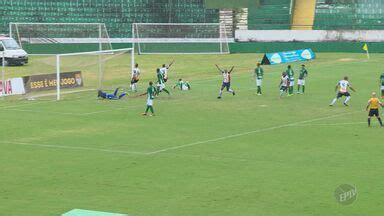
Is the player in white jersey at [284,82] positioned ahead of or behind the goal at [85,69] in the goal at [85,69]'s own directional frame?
ahead

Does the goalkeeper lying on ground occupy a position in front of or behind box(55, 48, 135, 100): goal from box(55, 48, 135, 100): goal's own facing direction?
in front

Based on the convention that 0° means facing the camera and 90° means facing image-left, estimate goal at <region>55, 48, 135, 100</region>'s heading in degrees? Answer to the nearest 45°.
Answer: approximately 315°
